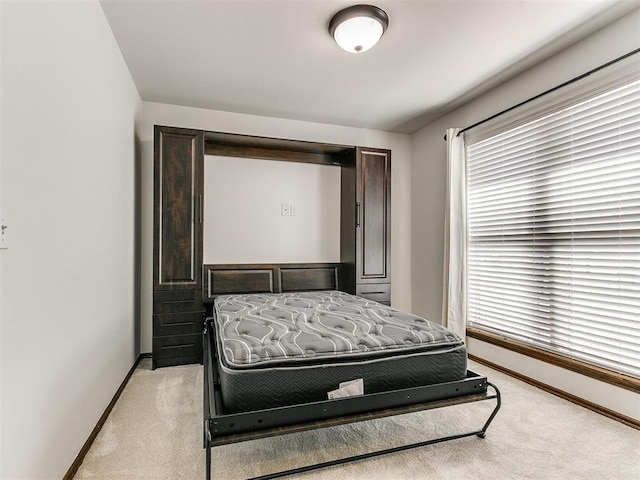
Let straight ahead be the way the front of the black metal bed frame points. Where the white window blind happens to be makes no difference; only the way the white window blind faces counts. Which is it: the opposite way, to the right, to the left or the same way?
to the right

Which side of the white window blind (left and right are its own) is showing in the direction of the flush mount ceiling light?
front

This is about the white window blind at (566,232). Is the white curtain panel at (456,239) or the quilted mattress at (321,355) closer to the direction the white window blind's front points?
the quilted mattress

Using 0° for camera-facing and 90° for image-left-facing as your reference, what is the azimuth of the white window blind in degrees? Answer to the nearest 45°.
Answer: approximately 45°

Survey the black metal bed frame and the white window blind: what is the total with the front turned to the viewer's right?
0

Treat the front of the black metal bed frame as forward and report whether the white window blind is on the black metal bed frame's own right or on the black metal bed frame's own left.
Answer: on the black metal bed frame's own left

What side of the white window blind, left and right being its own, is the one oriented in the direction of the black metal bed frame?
front

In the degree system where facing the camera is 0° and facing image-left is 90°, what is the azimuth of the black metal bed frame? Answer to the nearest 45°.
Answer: approximately 0°
